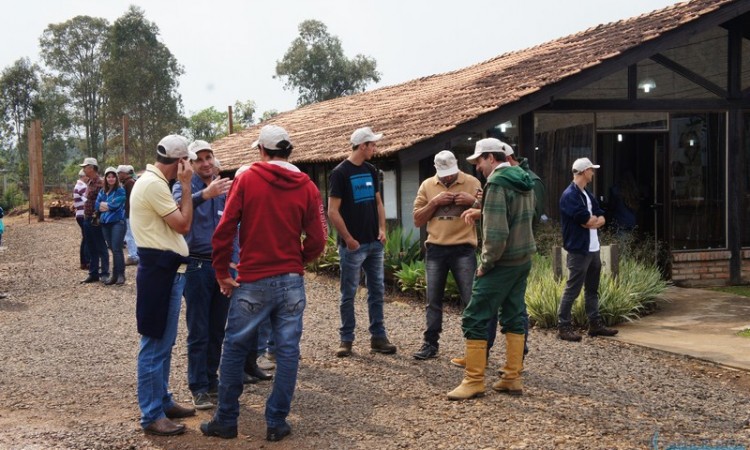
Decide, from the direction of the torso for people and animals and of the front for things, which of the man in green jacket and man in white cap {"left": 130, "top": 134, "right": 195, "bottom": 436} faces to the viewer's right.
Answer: the man in white cap

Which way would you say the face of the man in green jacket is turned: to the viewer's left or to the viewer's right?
to the viewer's left

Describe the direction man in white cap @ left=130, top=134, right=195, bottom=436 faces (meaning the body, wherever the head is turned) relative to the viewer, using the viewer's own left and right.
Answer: facing to the right of the viewer

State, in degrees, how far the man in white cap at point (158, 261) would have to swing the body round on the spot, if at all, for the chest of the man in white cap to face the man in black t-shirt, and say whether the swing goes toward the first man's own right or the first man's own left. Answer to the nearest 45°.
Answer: approximately 45° to the first man's own left

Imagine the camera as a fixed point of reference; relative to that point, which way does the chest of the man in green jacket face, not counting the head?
to the viewer's left

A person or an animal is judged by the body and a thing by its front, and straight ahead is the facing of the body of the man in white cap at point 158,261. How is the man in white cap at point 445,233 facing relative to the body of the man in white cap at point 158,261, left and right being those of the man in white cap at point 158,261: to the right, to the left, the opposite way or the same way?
to the right

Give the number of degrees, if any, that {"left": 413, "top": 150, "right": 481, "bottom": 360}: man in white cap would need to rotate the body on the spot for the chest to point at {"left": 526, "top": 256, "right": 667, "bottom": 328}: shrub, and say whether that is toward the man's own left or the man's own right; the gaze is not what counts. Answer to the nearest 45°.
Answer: approximately 135° to the man's own left

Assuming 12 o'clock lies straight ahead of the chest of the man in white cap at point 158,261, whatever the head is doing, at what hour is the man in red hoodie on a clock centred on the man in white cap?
The man in red hoodie is roughly at 1 o'clock from the man in white cap.

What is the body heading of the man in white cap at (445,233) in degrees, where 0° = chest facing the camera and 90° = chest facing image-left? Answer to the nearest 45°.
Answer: approximately 0°
